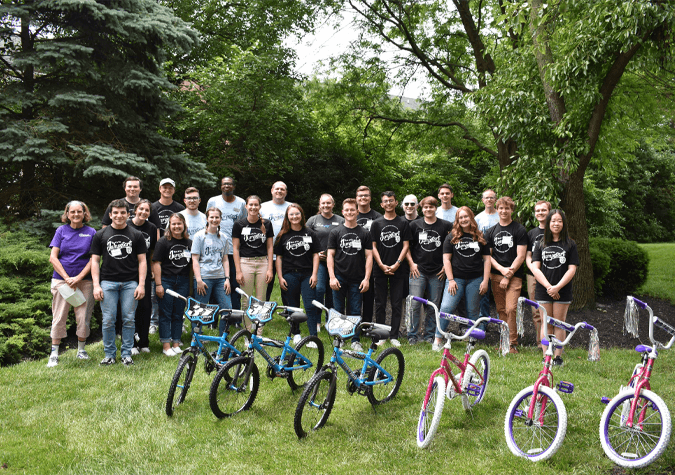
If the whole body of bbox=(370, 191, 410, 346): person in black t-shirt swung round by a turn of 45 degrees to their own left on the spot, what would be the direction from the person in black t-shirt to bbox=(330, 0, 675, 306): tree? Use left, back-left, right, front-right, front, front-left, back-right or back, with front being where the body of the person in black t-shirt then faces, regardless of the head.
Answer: left

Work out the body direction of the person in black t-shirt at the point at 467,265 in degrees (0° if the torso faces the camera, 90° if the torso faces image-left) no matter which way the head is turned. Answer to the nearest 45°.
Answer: approximately 0°

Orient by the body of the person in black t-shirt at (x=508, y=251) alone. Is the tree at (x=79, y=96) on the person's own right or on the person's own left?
on the person's own right

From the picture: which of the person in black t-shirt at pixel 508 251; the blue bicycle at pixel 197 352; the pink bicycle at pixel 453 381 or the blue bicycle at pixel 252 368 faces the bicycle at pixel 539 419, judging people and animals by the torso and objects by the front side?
the person in black t-shirt

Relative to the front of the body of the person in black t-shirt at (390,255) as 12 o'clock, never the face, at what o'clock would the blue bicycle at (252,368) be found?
The blue bicycle is roughly at 1 o'clock from the person in black t-shirt.

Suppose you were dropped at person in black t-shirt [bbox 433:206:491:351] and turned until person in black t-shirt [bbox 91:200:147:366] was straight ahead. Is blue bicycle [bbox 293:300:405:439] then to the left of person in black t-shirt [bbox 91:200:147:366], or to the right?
left
